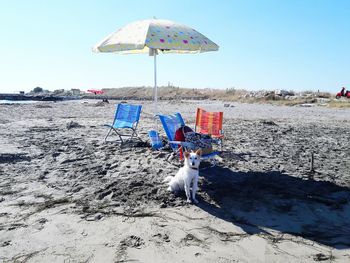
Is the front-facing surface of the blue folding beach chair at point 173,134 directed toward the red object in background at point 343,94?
no

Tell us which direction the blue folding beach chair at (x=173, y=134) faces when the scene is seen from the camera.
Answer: facing the viewer and to the right of the viewer
